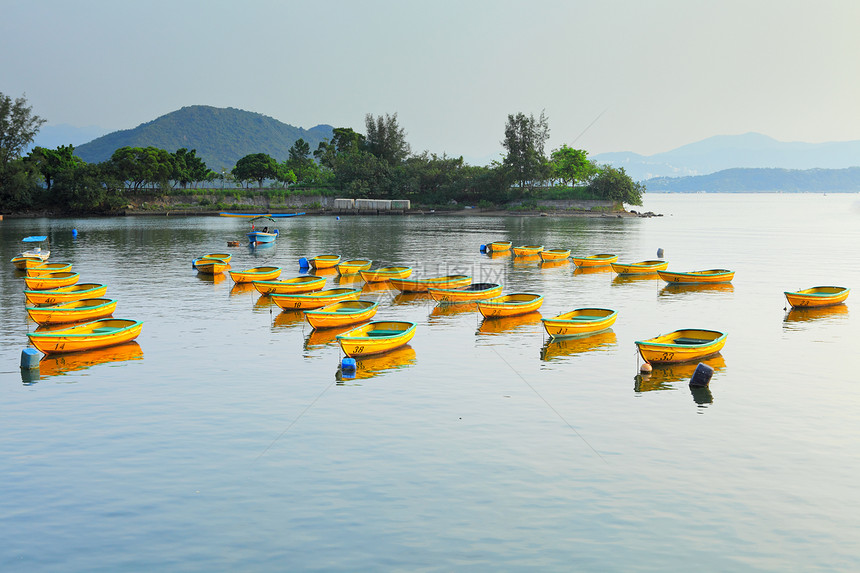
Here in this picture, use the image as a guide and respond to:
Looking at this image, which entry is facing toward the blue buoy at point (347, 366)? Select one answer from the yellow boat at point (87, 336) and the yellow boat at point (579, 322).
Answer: the yellow boat at point (579, 322)

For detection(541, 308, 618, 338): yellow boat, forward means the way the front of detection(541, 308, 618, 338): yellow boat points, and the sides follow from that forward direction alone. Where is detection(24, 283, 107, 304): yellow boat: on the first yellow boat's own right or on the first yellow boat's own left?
on the first yellow boat's own right

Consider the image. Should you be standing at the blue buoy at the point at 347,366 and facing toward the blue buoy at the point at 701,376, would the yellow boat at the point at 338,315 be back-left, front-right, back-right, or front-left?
back-left

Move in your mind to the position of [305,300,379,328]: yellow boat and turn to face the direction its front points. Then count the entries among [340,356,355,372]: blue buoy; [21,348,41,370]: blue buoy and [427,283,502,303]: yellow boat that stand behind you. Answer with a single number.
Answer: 1

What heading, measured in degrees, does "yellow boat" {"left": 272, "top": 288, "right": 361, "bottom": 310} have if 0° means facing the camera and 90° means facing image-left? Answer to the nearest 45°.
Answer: approximately 45°

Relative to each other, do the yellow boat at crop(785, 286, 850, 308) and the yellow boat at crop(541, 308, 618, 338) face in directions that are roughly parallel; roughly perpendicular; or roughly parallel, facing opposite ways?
roughly parallel

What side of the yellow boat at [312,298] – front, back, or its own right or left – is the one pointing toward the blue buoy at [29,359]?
front

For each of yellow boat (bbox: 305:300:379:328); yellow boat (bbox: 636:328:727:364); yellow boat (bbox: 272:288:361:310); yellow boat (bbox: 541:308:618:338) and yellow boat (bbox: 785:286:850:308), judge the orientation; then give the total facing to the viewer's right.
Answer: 0

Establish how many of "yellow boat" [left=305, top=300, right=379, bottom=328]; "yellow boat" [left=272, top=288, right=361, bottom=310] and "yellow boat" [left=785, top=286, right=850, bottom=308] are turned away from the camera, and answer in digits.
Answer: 0

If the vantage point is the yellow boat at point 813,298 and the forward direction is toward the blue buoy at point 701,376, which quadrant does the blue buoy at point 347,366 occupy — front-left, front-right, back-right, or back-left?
front-right

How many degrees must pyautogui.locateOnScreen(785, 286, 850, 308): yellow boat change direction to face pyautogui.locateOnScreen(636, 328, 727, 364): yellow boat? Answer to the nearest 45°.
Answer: approximately 45° to its left

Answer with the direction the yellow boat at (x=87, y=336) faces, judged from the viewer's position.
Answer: facing the viewer and to the left of the viewer

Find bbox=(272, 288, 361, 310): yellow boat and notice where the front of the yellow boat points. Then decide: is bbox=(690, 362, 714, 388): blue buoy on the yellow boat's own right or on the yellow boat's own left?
on the yellow boat's own left

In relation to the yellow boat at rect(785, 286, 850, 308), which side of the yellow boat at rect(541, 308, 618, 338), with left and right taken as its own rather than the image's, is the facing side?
back

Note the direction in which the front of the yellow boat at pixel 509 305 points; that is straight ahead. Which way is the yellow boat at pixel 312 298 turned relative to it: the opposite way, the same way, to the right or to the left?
the same way

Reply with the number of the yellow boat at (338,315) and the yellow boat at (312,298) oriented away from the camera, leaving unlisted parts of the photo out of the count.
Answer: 0

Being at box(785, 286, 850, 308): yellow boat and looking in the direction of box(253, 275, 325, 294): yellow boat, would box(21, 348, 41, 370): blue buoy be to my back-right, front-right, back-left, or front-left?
front-left

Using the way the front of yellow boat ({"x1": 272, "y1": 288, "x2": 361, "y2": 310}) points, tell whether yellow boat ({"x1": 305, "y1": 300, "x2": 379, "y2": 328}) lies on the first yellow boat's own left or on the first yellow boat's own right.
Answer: on the first yellow boat's own left

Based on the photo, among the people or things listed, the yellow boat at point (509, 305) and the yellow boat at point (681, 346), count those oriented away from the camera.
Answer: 0
